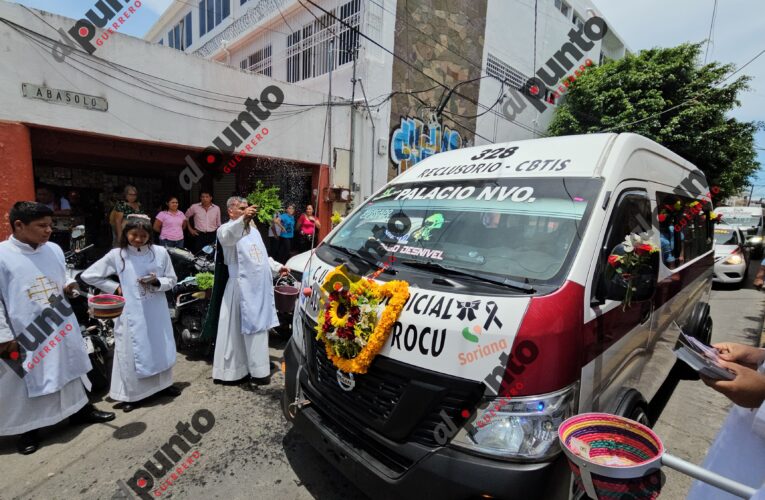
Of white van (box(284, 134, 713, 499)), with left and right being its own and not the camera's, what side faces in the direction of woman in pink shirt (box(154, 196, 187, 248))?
right

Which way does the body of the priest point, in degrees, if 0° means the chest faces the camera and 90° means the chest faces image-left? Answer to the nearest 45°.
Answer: approximately 315°

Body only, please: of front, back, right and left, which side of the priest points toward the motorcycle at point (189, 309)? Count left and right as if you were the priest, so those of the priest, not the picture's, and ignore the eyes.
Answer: back

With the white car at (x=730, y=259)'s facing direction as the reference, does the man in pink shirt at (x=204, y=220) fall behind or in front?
in front

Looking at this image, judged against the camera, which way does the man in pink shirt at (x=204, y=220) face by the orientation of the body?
toward the camera

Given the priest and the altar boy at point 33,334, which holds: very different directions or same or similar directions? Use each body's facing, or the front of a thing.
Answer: same or similar directions

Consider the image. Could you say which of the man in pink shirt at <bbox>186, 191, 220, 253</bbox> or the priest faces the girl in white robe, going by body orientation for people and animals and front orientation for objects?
the man in pink shirt

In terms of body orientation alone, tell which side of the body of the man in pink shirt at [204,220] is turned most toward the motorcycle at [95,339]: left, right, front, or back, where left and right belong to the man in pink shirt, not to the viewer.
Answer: front

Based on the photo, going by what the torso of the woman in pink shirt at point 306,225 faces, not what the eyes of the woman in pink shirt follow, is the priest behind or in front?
in front

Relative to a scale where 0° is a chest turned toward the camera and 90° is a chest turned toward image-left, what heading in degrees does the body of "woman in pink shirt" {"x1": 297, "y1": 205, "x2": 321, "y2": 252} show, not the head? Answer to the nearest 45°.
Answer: approximately 0°

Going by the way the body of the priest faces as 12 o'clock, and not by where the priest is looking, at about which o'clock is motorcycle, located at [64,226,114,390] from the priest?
The motorcycle is roughly at 5 o'clock from the priest.

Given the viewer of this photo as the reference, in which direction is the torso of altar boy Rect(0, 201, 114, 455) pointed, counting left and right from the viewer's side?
facing the viewer and to the right of the viewer

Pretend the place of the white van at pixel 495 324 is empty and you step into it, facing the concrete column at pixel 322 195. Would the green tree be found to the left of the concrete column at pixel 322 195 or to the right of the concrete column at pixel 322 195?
right

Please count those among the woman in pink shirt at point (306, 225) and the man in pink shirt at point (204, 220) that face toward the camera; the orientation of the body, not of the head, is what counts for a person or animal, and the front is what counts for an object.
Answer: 2
